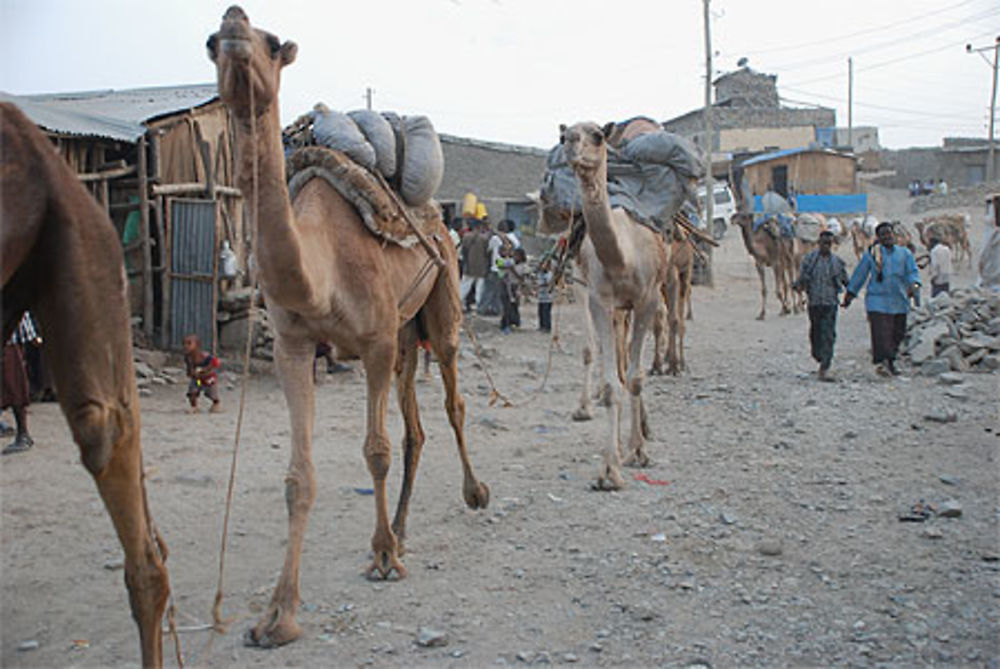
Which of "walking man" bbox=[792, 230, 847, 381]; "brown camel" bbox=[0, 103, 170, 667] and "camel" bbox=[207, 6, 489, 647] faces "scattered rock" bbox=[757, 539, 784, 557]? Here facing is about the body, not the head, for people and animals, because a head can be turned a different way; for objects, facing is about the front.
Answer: the walking man

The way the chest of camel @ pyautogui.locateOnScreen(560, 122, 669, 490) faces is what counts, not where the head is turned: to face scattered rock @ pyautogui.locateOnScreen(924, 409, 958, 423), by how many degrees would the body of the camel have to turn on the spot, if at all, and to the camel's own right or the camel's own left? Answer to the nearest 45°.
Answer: approximately 135° to the camel's own left

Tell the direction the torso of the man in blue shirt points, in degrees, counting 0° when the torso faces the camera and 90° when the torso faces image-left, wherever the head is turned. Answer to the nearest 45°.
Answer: approximately 0°

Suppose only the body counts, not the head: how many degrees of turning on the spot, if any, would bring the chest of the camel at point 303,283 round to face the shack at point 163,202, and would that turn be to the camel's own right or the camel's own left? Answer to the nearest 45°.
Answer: approximately 135° to the camel's own right

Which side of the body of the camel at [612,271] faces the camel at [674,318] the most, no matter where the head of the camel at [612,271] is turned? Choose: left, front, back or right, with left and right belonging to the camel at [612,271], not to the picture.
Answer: back

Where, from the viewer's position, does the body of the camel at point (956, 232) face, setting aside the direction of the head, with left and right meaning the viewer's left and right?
facing to the left of the viewer

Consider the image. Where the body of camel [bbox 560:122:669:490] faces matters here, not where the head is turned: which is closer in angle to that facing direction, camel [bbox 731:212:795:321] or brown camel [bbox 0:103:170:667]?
the brown camel

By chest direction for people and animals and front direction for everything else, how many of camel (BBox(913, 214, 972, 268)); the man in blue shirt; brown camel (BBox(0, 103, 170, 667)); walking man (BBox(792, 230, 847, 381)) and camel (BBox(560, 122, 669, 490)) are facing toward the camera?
3
